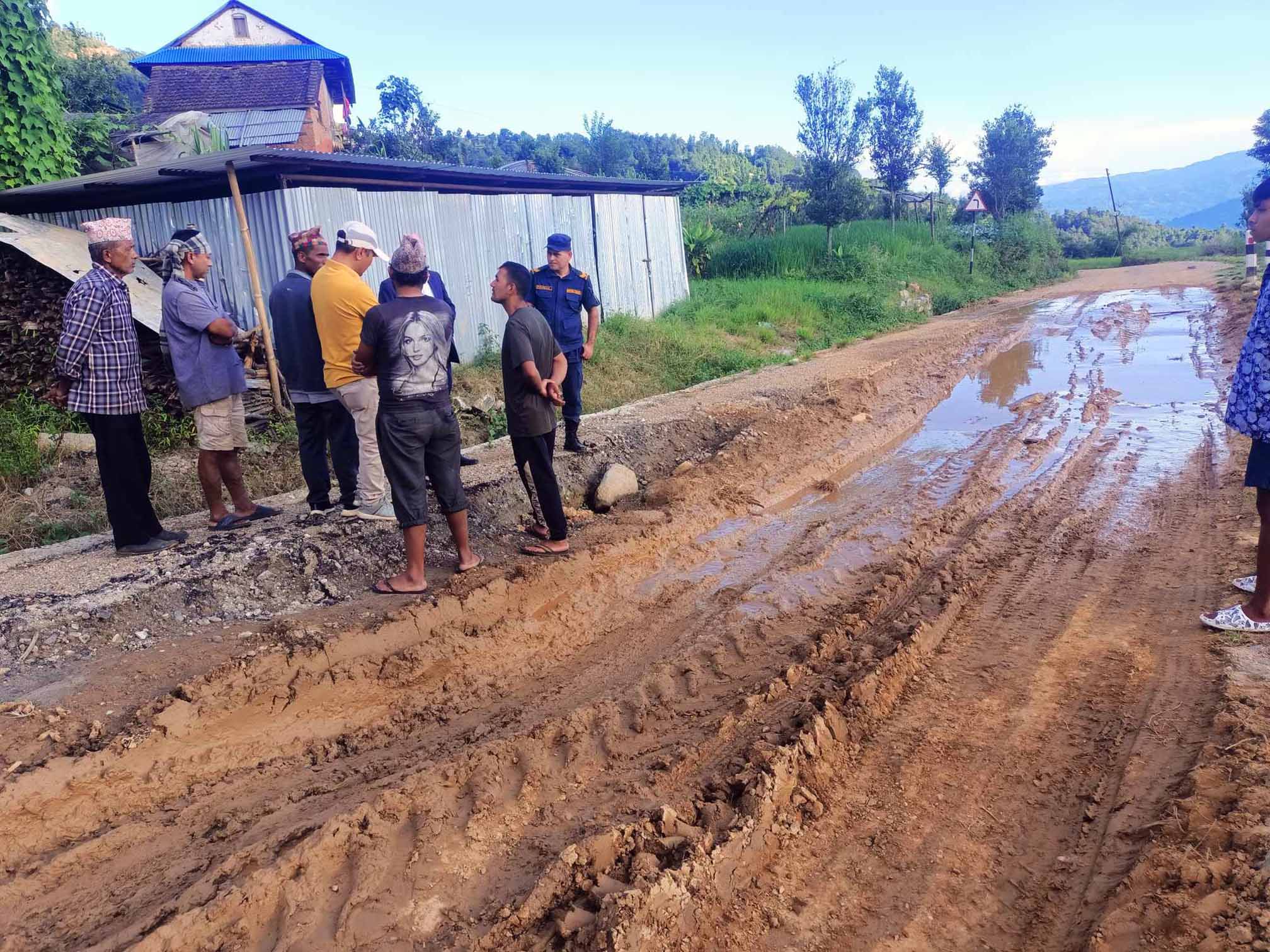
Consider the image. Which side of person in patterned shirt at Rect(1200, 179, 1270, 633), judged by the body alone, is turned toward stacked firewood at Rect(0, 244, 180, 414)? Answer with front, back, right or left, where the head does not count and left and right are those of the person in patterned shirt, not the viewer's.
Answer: front

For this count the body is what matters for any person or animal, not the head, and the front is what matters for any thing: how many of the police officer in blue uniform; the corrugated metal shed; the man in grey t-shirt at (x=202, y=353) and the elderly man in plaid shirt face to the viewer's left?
0

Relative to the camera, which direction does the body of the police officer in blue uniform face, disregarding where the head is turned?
toward the camera

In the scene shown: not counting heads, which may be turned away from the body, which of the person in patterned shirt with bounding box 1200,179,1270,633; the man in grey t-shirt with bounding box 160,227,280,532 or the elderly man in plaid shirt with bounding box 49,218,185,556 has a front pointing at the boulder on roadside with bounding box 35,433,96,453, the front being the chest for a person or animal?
the person in patterned shirt

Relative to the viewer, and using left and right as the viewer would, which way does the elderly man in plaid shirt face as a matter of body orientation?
facing to the right of the viewer

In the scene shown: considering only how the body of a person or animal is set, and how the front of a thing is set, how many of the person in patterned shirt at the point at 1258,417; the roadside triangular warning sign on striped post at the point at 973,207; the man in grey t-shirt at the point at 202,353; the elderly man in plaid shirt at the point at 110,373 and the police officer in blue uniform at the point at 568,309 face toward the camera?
2

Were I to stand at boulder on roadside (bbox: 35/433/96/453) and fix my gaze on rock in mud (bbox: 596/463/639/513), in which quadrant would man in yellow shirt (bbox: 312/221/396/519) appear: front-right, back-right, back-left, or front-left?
front-right

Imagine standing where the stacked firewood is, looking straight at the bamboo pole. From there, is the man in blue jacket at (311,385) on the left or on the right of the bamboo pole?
right

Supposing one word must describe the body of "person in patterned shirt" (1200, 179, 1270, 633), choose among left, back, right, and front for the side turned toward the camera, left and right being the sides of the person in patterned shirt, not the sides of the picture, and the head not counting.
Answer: left

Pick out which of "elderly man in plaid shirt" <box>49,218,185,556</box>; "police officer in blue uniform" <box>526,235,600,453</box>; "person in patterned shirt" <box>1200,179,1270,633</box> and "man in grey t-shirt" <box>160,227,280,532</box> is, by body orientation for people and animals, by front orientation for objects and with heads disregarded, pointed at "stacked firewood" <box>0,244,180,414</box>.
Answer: the person in patterned shirt

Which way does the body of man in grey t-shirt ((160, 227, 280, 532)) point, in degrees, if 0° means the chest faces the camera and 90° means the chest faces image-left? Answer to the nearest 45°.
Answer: approximately 270°
